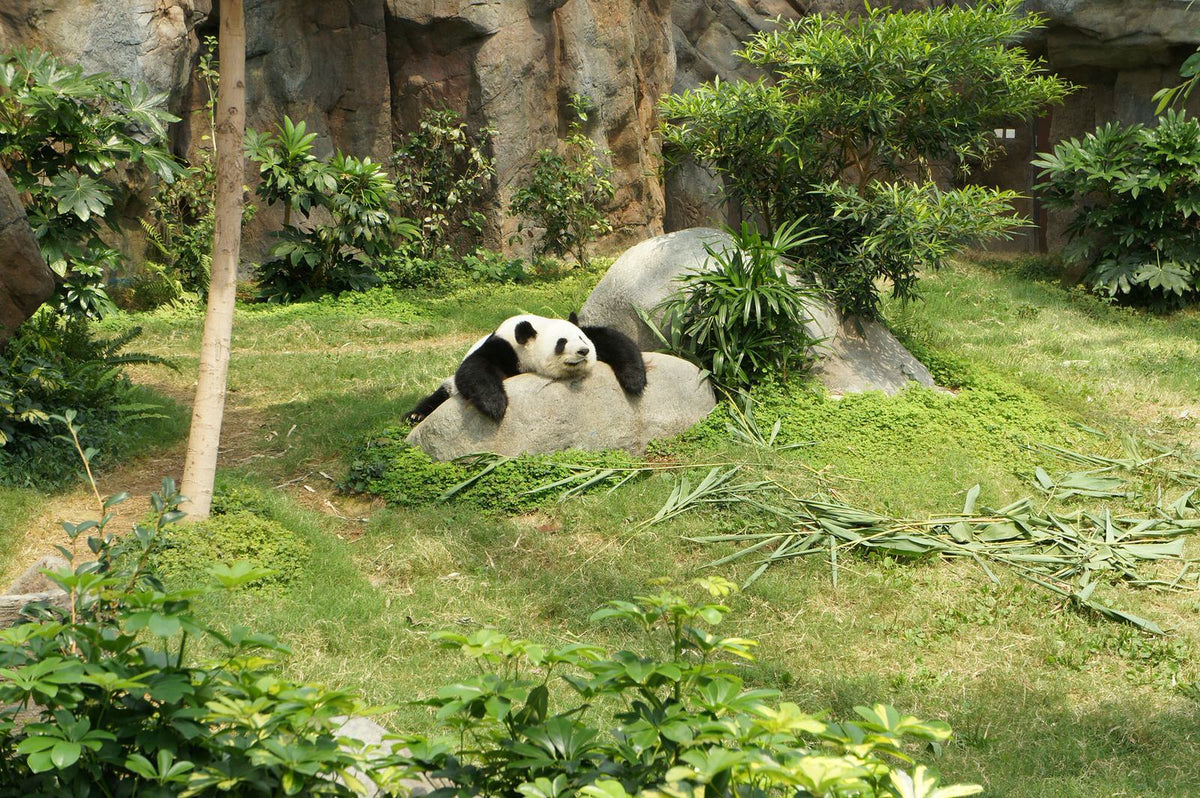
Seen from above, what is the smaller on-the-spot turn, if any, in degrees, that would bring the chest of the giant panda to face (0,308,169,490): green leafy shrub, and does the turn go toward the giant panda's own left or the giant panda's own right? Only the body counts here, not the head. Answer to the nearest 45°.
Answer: approximately 135° to the giant panda's own right

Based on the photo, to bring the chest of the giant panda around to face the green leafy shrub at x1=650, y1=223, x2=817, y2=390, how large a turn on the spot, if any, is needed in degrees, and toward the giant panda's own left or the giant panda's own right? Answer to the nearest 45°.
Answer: approximately 90° to the giant panda's own left

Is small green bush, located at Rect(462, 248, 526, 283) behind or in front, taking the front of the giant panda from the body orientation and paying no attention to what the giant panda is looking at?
behind

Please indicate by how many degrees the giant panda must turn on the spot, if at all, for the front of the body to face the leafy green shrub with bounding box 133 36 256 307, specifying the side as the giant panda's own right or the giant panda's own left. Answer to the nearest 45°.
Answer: approximately 180°

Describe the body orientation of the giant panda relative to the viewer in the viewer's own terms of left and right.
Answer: facing the viewer and to the right of the viewer

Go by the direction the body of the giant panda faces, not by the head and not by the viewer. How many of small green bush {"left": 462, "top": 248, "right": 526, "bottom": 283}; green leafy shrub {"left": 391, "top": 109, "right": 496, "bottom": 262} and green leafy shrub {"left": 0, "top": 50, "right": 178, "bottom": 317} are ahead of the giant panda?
0

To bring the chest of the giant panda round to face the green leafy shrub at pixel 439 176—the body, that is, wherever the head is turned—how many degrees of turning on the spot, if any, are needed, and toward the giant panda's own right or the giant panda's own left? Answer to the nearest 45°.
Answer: approximately 135° to the giant panda's own left

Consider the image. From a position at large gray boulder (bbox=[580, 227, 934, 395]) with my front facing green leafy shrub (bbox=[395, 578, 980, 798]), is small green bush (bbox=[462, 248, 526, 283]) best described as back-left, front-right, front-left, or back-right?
back-right

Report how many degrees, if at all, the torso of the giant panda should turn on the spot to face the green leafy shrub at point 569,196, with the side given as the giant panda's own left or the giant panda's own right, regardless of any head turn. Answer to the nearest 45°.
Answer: approximately 135° to the giant panda's own left

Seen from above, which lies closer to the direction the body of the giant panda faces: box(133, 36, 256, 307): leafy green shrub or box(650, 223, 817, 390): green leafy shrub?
the green leafy shrub
